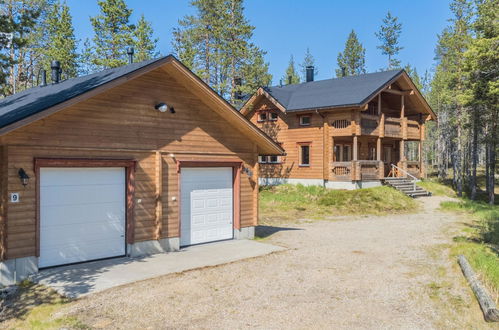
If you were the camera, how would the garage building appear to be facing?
facing the viewer and to the right of the viewer

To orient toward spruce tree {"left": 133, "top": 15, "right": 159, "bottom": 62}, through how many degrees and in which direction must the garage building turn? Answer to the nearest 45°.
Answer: approximately 135° to its left

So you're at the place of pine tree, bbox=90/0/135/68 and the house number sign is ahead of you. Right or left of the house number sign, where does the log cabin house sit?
left

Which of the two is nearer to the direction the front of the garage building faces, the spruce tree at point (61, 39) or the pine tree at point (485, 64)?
the pine tree

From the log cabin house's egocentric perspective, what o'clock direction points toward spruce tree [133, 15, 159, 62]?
The spruce tree is roughly at 5 o'clock from the log cabin house.

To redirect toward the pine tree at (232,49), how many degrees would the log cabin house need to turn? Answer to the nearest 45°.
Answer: approximately 135° to its right

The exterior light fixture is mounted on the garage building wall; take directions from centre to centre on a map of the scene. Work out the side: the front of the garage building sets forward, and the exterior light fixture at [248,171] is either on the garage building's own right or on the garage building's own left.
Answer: on the garage building's own left

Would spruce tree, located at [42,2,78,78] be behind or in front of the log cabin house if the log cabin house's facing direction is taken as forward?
behind

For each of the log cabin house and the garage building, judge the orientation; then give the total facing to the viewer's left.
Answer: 0

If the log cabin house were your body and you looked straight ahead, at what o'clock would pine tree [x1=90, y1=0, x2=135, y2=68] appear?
The pine tree is roughly at 5 o'clock from the log cabin house.

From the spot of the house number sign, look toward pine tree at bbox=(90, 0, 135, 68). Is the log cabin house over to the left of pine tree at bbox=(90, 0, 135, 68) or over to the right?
right

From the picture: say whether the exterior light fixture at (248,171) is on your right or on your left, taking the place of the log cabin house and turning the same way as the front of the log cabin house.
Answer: on your right

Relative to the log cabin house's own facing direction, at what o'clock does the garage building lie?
The garage building is roughly at 2 o'clock from the log cabin house.
